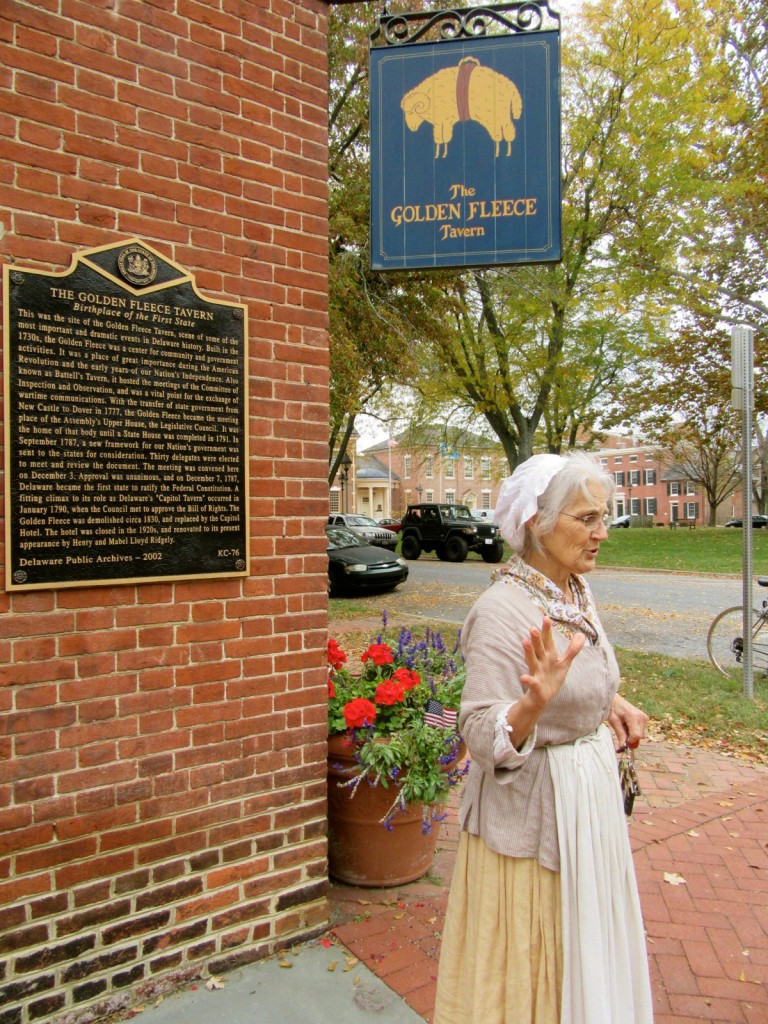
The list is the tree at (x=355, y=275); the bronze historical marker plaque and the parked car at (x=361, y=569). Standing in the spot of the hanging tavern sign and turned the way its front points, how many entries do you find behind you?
2

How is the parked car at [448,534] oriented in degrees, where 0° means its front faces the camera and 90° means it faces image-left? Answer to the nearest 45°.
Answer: approximately 315°

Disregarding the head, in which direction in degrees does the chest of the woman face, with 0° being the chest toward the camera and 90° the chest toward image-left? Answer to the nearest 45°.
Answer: approximately 315°

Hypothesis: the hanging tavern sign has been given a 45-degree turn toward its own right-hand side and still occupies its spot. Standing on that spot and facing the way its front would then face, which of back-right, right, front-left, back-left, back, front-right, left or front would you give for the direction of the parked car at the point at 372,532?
back-right

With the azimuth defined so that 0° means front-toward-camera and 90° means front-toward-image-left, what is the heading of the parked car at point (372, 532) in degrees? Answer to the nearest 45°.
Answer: approximately 315°

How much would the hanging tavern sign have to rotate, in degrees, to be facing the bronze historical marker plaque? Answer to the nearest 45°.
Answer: approximately 45° to its right

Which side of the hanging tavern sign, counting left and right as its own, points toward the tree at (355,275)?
back

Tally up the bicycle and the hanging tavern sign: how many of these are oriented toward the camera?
1
